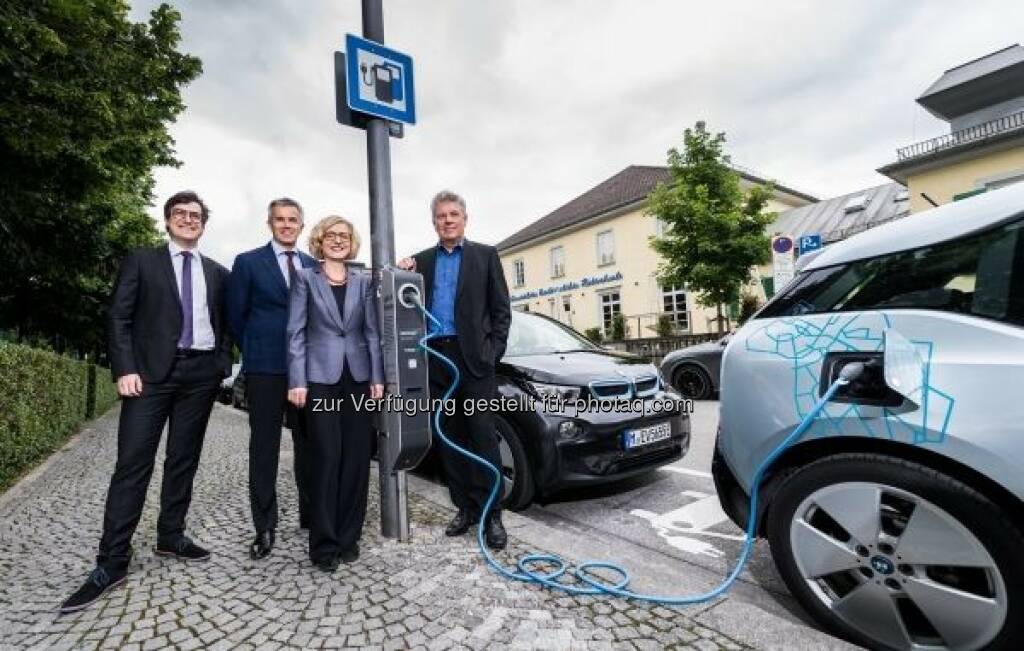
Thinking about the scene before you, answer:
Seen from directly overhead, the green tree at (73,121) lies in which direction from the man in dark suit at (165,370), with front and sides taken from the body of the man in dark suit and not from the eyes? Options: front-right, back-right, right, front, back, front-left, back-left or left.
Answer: back

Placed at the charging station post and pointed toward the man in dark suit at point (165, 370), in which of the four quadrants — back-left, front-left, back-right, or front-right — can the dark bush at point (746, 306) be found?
back-right

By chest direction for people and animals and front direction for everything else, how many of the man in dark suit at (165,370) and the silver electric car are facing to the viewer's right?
1

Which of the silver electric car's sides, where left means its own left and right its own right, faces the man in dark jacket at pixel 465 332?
back

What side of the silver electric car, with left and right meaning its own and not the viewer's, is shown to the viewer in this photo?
right

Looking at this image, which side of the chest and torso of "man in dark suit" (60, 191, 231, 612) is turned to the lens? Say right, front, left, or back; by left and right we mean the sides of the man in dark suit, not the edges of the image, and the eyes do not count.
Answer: front

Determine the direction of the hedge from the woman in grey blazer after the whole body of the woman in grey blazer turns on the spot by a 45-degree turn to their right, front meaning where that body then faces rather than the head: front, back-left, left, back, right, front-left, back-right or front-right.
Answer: right

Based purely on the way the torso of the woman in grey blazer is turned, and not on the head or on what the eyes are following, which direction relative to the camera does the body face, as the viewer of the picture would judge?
toward the camera

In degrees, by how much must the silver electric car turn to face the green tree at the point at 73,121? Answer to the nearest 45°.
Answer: approximately 180°
